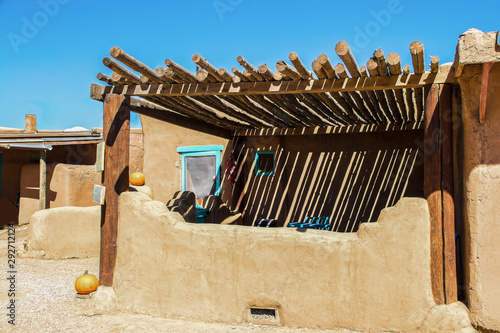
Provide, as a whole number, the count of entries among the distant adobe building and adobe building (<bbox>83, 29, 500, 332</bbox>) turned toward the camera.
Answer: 2

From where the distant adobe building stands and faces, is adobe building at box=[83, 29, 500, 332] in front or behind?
in front

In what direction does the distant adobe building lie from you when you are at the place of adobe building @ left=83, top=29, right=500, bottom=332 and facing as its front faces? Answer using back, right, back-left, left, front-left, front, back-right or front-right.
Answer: back-right

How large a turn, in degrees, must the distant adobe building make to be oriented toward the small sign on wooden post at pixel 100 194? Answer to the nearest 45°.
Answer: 0° — it already faces it

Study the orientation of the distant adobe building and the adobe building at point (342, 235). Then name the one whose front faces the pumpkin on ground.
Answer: the distant adobe building

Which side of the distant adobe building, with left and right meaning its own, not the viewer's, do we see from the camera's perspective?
front

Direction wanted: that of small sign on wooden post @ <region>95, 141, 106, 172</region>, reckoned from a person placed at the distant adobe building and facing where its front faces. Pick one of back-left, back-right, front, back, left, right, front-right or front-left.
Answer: front

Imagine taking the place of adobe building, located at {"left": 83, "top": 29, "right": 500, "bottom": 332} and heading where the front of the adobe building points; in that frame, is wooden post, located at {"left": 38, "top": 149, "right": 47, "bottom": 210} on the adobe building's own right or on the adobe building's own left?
on the adobe building's own right

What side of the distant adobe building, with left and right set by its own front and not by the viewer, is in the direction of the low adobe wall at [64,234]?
front

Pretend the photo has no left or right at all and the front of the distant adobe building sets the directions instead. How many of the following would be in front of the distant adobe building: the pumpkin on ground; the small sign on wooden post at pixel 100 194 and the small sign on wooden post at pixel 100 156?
3

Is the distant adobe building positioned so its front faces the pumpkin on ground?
yes

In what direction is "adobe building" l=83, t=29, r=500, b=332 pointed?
toward the camera
